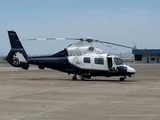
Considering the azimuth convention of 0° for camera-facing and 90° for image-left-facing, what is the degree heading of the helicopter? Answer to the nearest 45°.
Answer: approximately 270°
